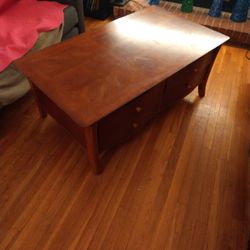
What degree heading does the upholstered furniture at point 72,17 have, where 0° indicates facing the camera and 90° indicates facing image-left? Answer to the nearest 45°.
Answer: approximately 315°

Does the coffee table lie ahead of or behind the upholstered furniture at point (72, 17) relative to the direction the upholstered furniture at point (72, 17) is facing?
ahead
